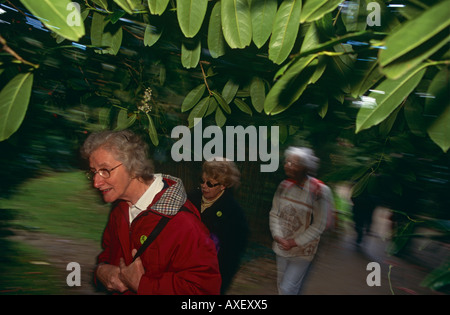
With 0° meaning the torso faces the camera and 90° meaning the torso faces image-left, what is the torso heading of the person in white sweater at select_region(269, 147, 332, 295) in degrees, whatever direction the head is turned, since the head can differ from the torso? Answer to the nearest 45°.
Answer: approximately 45°

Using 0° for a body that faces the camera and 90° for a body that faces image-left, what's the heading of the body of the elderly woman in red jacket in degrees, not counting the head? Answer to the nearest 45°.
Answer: approximately 45°

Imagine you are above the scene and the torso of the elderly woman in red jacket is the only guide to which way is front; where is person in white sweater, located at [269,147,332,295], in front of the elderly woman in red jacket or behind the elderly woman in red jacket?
behind
